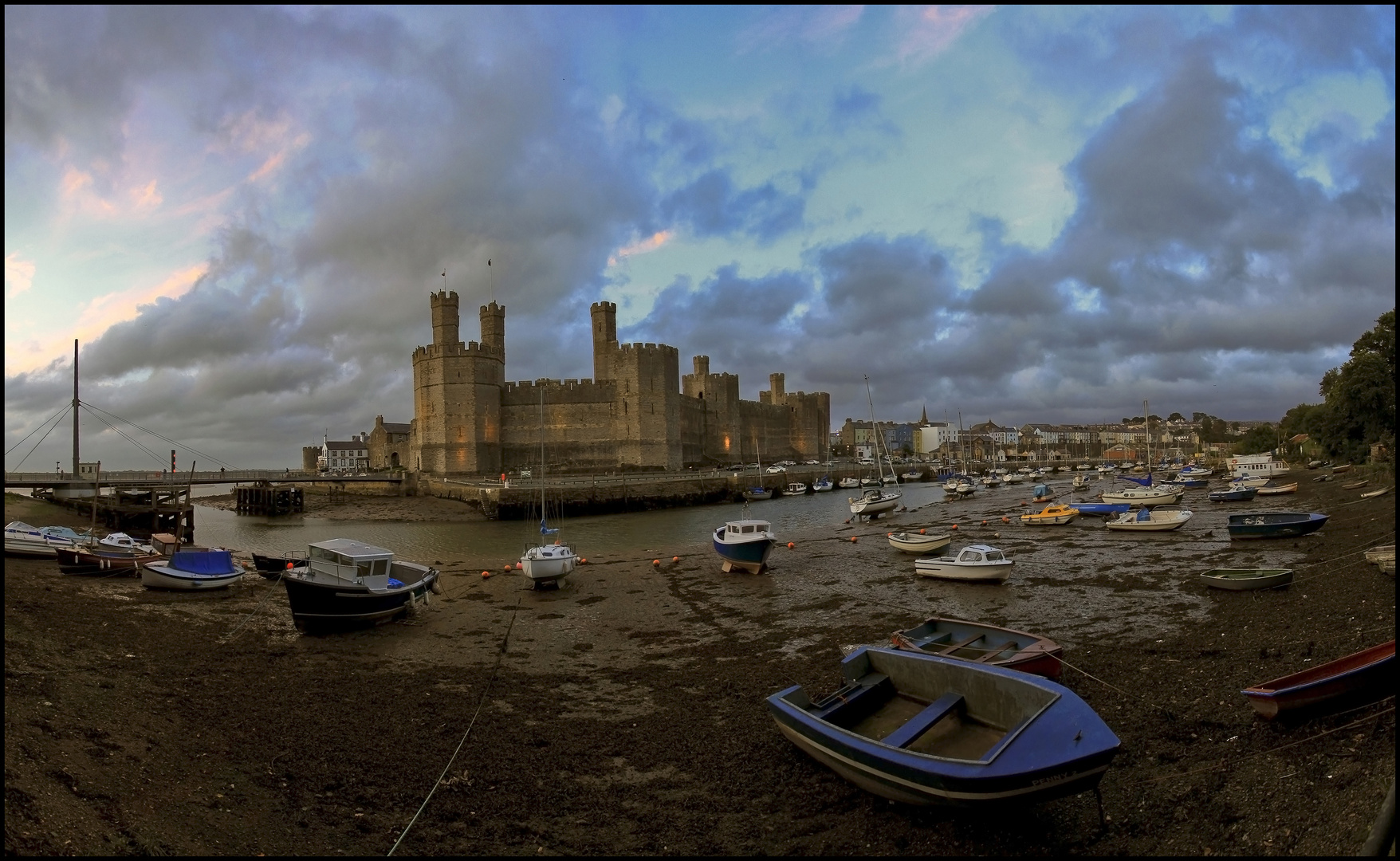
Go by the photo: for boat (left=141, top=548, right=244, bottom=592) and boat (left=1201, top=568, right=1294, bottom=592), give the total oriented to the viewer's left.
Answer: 1

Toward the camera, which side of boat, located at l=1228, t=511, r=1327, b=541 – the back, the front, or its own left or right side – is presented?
right

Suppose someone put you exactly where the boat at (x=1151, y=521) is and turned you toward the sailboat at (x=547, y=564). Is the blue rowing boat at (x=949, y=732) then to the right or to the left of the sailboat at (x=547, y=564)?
left

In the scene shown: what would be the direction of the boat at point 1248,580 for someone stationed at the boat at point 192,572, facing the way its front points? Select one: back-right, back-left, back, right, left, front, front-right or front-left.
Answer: back-left

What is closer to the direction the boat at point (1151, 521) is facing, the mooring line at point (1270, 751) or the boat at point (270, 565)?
the mooring line

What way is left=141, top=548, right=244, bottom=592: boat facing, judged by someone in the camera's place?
facing to the left of the viewer

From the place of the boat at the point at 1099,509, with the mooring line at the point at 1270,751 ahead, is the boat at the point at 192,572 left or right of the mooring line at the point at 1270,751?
right

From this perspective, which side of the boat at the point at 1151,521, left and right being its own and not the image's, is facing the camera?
right
